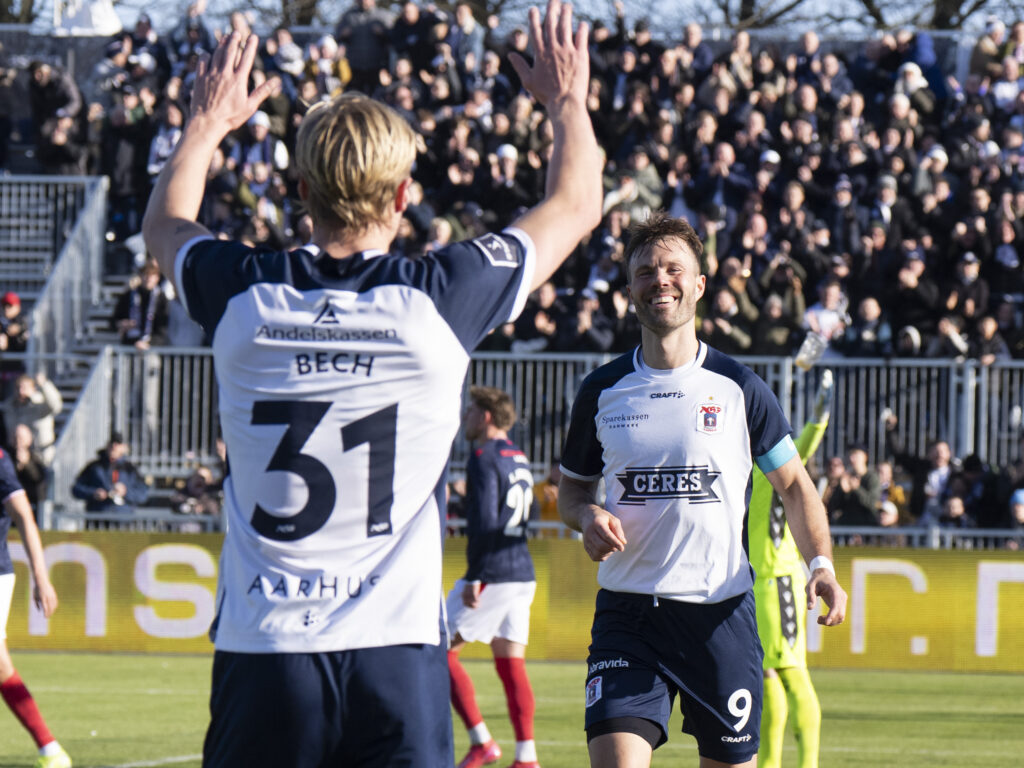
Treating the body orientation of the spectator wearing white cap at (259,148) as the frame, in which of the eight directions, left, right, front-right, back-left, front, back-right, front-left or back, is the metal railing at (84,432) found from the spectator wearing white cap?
front-right

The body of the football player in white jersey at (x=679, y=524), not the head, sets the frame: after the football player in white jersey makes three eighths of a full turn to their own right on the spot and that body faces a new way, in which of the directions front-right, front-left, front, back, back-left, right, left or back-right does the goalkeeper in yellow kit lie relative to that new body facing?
front-right

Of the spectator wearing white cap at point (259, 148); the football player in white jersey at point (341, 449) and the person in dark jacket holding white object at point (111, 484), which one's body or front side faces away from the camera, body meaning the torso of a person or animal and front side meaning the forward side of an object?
the football player in white jersey

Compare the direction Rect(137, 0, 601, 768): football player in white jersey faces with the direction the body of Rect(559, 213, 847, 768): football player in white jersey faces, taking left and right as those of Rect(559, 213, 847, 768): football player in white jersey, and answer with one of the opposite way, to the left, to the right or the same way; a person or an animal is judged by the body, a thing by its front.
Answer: the opposite way

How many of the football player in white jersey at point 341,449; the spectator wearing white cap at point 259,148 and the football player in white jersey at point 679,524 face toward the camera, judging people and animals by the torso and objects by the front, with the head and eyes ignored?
2

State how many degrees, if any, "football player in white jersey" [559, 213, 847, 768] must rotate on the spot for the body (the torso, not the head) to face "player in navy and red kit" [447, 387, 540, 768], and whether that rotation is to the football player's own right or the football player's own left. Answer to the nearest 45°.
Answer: approximately 180°

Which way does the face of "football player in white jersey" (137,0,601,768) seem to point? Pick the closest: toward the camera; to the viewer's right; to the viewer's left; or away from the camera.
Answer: away from the camera

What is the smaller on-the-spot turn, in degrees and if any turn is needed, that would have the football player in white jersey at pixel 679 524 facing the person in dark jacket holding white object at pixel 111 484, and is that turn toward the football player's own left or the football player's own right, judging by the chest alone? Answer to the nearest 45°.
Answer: approximately 135° to the football player's own right

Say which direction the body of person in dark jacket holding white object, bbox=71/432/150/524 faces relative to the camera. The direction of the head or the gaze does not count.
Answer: toward the camera

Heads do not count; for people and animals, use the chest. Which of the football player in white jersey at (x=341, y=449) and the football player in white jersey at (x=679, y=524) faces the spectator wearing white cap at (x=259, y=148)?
the football player in white jersey at (x=341, y=449)

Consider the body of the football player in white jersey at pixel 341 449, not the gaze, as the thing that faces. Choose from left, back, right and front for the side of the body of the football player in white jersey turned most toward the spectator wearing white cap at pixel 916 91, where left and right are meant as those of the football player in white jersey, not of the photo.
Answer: front

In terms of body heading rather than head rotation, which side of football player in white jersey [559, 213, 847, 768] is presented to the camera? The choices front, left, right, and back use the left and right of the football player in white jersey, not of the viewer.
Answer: front

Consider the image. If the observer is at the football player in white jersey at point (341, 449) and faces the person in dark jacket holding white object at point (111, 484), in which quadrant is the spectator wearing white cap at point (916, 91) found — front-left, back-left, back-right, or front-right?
front-right

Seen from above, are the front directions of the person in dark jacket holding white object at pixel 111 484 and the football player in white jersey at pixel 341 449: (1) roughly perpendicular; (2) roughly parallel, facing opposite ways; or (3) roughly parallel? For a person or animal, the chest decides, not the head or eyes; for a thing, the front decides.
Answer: roughly parallel, facing opposite ways

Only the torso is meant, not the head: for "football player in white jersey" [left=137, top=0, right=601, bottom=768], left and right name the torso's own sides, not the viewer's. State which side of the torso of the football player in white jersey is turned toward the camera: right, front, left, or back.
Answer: back
